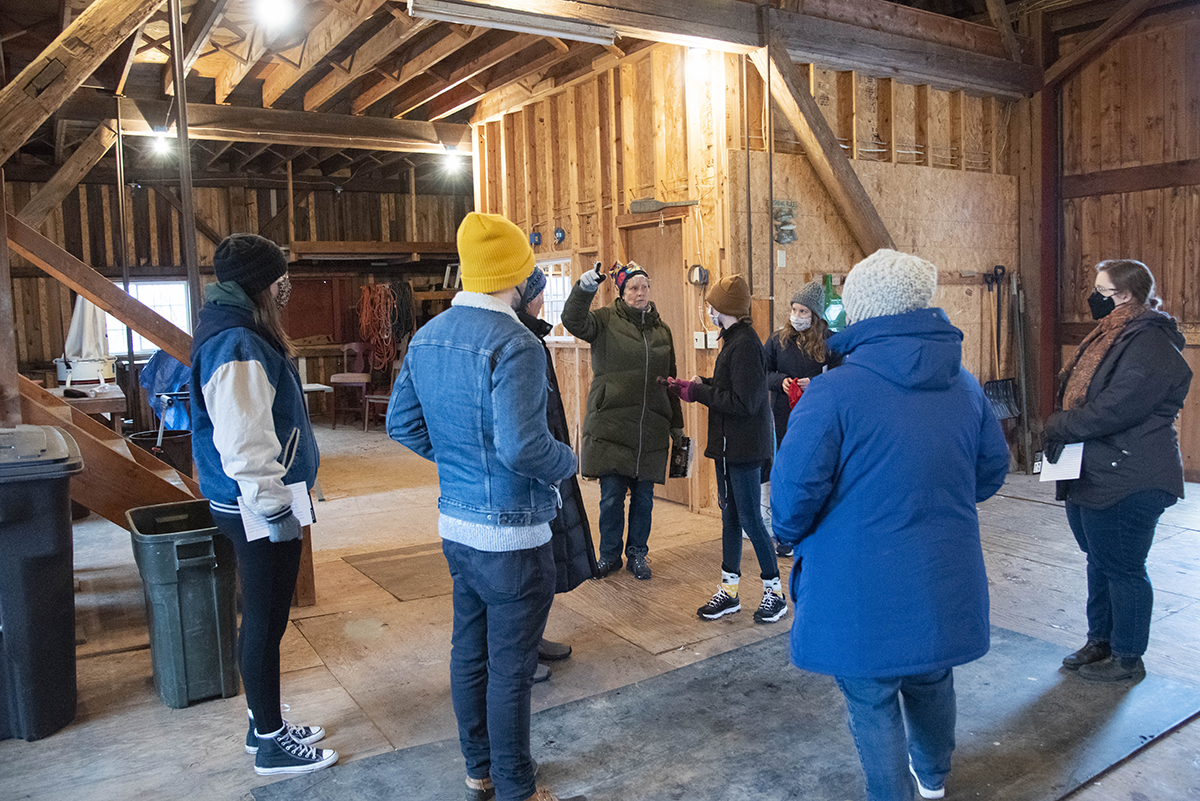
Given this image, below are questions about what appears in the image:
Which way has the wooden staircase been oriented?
to the viewer's right

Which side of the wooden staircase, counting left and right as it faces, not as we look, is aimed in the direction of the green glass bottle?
front

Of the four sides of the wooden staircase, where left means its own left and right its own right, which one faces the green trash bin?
right

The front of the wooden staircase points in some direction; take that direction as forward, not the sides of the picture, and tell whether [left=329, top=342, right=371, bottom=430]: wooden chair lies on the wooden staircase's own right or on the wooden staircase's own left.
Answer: on the wooden staircase's own left

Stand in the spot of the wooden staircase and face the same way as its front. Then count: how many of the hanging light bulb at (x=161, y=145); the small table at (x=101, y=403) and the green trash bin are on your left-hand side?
2

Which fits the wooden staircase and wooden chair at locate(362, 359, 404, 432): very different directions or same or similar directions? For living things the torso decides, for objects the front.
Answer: very different directions

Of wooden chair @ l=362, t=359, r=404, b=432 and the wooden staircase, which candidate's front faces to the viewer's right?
the wooden staircase

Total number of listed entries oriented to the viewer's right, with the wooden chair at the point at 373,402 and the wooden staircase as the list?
1

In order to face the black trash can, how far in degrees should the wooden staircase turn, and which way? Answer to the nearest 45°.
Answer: approximately 90° to its right
